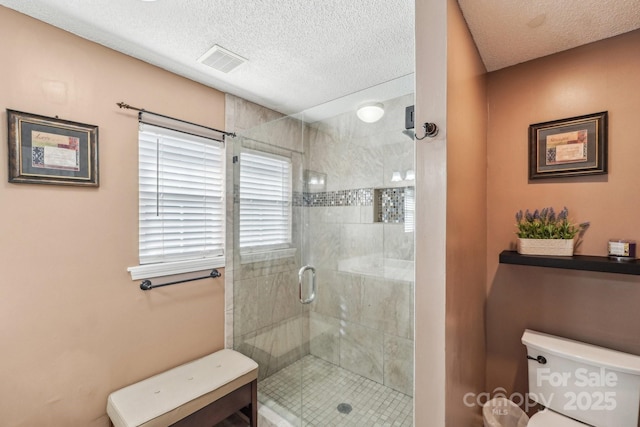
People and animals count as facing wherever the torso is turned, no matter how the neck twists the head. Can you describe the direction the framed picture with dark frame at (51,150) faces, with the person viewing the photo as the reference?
facing the viewer and to the right of the viewer

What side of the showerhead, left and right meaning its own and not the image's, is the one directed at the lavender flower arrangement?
back

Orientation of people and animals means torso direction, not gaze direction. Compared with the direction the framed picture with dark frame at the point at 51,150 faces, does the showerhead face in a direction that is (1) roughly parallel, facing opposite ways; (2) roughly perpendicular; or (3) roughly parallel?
roughly parallel, facing opposite ways

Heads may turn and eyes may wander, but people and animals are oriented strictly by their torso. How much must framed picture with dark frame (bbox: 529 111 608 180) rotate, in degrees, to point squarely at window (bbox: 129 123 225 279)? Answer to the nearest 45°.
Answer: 0° — it already faces it

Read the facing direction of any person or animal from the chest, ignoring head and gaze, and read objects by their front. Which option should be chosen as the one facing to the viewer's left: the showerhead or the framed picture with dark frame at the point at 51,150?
the showerhead

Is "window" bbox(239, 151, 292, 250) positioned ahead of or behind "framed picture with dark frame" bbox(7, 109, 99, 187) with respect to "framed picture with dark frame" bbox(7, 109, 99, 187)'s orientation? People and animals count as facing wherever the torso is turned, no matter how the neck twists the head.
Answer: ahead

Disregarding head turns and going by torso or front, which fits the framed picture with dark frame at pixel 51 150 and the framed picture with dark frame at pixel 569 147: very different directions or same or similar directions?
very different directions

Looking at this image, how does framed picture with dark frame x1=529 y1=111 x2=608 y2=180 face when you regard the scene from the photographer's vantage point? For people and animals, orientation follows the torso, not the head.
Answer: facing the viewer and to the left of the viewer

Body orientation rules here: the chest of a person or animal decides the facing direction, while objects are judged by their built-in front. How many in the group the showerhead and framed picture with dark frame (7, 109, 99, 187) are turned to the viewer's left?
1

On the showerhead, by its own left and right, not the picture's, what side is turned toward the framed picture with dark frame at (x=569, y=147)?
back

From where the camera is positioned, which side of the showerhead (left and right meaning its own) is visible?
left

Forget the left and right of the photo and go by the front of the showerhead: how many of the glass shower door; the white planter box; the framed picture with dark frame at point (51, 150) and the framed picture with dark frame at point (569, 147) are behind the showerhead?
2

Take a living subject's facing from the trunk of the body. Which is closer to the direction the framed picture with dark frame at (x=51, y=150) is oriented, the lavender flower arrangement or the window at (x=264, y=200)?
the lavender flower arrangement

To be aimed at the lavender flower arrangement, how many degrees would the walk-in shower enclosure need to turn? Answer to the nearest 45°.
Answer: approximately 90° to its left

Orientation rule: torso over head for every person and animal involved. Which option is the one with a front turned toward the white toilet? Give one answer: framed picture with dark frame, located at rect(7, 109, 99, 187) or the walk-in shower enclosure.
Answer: the framed picture with dark frame

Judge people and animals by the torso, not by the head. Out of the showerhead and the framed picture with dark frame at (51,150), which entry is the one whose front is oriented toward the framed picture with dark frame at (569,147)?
the framed picture with dark frame at (51,150)

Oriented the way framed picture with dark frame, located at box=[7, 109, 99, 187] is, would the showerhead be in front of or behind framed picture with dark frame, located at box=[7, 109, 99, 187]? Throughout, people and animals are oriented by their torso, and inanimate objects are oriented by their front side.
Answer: in front

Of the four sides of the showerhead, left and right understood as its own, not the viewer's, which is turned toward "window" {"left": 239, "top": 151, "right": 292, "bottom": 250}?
front
